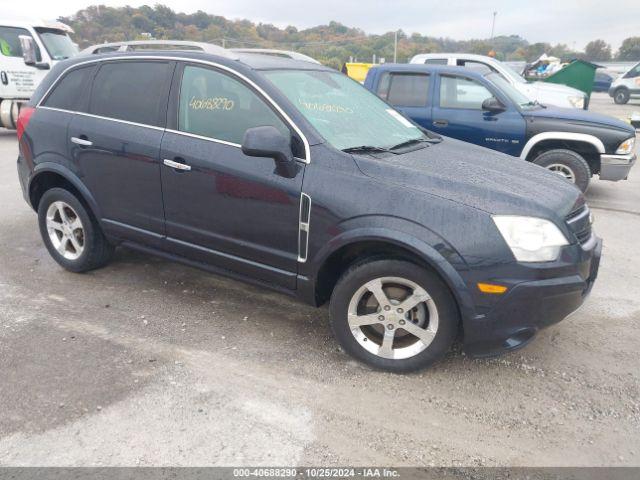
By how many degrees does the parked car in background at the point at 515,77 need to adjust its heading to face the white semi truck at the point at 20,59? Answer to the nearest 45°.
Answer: approximately 180°

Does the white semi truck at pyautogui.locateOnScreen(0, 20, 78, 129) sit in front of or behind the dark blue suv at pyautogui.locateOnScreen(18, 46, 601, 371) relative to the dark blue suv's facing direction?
behind

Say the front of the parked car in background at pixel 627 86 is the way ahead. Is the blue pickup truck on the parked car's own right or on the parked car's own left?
on the parked car's own left

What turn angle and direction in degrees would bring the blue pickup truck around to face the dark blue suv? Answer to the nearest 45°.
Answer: approximately 90° to its right

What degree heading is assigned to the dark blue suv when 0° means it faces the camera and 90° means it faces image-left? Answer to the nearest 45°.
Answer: approximately 315°

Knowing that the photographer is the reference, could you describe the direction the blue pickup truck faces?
facing to the right of the viewer

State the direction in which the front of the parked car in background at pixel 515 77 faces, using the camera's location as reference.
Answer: facing to the right of the viewer

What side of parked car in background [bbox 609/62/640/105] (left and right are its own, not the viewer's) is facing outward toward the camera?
left

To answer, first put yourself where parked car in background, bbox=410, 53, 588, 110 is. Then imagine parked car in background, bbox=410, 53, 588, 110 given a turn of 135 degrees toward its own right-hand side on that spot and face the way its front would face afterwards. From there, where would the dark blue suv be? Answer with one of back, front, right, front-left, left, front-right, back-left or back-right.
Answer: front-left

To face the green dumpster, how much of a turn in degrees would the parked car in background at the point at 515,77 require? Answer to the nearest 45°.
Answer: approximately 90° to its left

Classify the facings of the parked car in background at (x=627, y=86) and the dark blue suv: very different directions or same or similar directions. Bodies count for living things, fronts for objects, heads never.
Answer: very different directions

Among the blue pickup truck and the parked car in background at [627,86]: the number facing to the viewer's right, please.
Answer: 1

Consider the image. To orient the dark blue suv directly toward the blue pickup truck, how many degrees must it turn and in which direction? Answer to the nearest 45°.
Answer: approximately 90° to its left

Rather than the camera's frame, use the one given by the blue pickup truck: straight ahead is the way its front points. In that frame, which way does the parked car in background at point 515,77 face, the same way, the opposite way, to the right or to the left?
the same way
